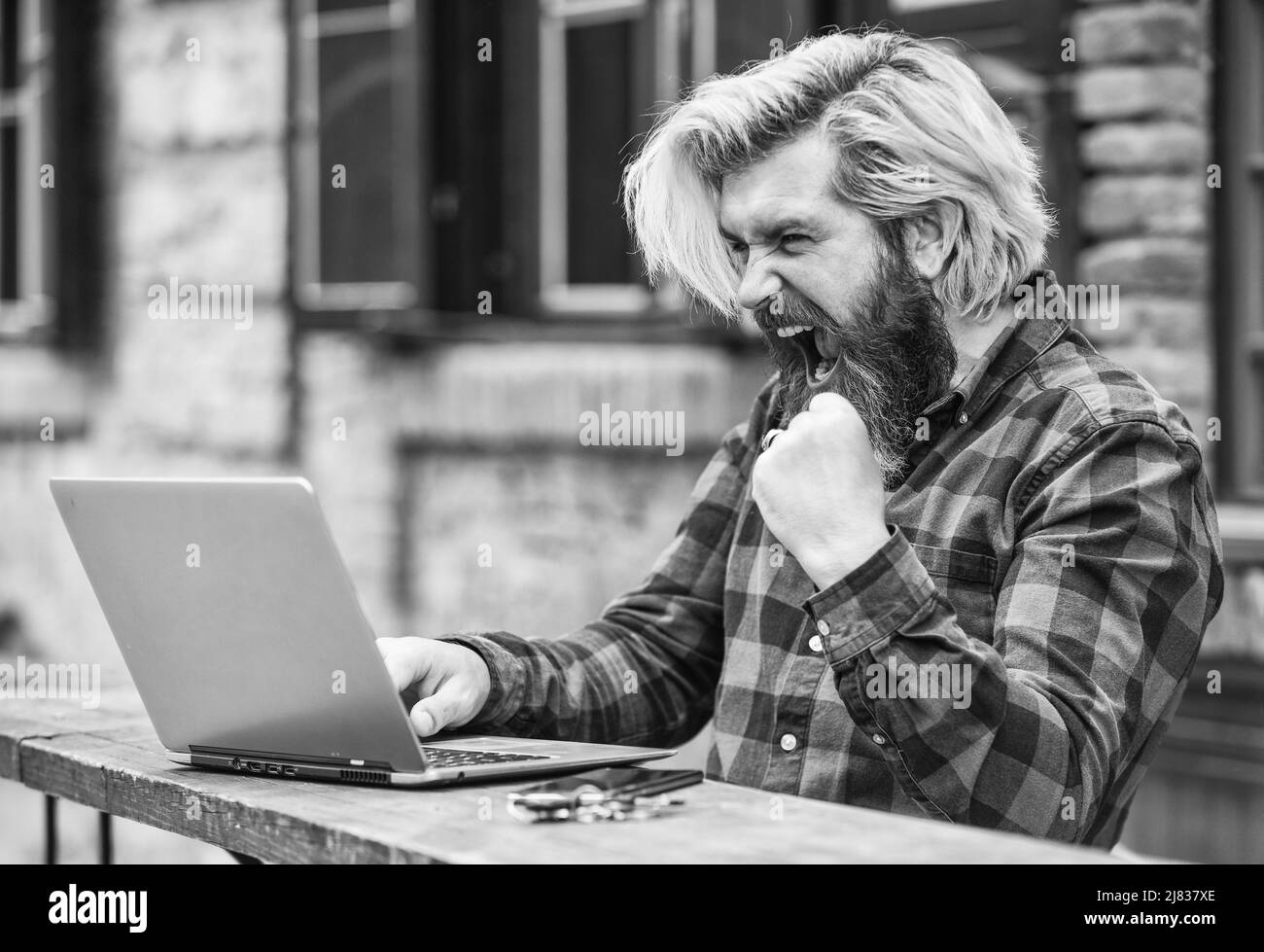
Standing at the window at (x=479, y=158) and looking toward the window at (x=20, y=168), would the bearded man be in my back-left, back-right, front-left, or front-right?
back-left

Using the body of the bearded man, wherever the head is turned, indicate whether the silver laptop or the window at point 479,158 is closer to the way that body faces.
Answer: the silver laptop

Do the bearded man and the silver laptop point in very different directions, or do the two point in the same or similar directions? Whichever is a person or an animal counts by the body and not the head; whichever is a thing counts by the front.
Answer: very different directions

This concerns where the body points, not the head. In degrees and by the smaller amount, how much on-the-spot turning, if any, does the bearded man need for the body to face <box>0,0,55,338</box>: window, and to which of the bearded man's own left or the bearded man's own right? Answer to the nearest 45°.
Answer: approximately 90° to the bearded man's own right

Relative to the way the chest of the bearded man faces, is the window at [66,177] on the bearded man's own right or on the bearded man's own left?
on the bearded man's own right

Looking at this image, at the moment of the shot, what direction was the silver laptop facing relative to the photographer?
facing away from the viewer and to the right of the viewer

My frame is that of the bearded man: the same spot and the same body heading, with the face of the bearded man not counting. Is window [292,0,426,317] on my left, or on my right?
on my right

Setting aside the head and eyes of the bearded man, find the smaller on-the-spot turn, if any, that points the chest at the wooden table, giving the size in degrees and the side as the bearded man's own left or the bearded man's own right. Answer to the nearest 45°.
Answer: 0° — they already face it

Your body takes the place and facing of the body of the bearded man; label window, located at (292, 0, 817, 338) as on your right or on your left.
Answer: on your right

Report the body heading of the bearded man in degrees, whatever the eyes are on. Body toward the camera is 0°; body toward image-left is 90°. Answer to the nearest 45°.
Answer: approximately 45°

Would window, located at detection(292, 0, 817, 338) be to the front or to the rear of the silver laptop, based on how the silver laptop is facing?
to the front

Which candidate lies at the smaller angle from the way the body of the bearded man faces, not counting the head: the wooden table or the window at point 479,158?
the wooden table
